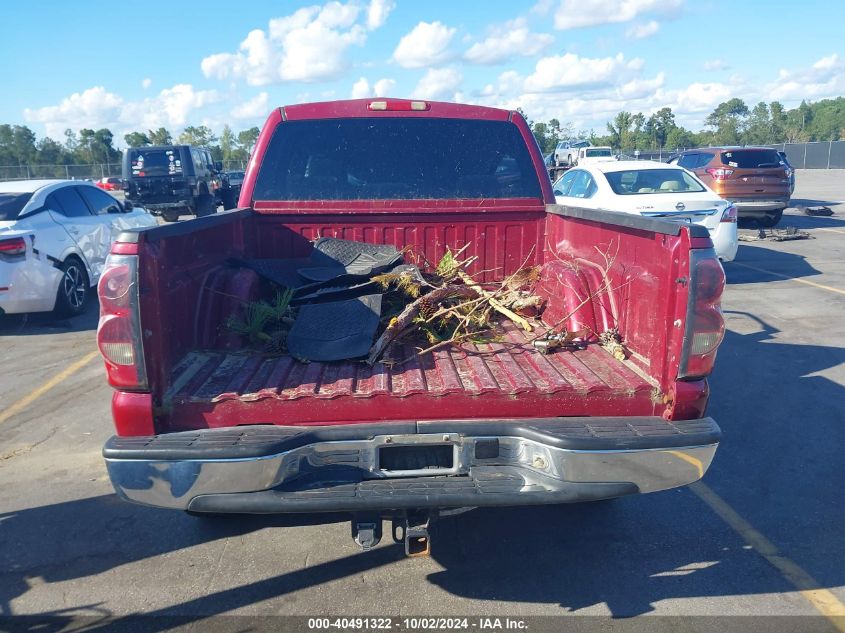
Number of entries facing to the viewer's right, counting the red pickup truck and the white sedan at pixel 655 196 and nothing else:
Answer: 0

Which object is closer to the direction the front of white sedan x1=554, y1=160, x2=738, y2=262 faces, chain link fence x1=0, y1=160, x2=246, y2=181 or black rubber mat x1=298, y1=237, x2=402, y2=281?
the chain link fence

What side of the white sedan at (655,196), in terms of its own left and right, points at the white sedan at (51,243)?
left

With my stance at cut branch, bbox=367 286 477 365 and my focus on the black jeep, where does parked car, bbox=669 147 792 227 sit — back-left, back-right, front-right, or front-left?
front-right

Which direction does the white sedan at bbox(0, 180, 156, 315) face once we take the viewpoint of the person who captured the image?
facing away from the viewer and to the right of the viewer

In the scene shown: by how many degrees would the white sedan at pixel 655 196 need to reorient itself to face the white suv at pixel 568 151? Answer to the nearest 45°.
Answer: approximately 45° to its right

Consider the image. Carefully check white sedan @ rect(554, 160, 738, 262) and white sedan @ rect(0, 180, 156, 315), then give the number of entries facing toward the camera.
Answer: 0

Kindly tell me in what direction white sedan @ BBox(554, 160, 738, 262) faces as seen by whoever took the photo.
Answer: facing away from the viewer and to the left of the viewer

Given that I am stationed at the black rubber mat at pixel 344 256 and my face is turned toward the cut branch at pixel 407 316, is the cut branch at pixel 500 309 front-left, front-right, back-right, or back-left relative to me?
front-left

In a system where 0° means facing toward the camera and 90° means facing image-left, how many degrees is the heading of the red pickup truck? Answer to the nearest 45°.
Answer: approximately 180°

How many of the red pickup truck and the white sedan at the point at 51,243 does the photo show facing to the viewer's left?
0

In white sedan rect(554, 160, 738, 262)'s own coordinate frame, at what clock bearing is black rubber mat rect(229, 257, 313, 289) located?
The black rubber mat is roughly at 8 o'clock from the white sedan.
